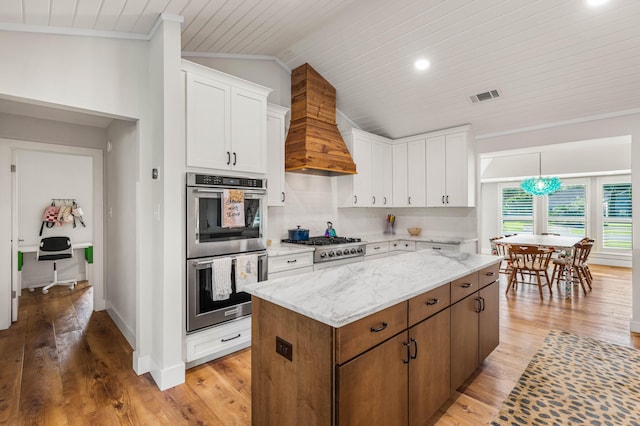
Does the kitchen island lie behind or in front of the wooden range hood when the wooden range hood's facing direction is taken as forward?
in front

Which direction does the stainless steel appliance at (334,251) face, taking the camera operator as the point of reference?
facing the viewer and to the right of the viewer

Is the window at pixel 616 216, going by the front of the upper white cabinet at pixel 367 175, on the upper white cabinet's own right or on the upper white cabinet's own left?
on the upper white cabinet's own left

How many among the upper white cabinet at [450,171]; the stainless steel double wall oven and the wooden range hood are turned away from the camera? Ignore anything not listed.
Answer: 0

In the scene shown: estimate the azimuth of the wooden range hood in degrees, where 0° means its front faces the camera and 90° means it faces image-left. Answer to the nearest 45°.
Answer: approximately 315°

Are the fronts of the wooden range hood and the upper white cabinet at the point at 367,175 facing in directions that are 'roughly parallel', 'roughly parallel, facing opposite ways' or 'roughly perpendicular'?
roughly parallel

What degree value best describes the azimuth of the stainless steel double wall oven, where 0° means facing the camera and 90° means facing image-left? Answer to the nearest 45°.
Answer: approximately 315°

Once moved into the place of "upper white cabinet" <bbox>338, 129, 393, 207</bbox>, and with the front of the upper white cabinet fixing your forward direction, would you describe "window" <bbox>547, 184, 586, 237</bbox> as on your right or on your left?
on your left

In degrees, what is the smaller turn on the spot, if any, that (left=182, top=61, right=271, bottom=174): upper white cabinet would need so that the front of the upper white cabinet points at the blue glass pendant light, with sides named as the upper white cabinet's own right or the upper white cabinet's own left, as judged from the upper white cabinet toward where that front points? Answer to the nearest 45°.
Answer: approximately 45° to the upper white cabinet's own left

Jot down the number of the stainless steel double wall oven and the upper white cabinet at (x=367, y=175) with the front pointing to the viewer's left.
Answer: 0

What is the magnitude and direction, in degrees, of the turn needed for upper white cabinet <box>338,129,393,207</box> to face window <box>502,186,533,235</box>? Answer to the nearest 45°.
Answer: approximately 90° to its left
